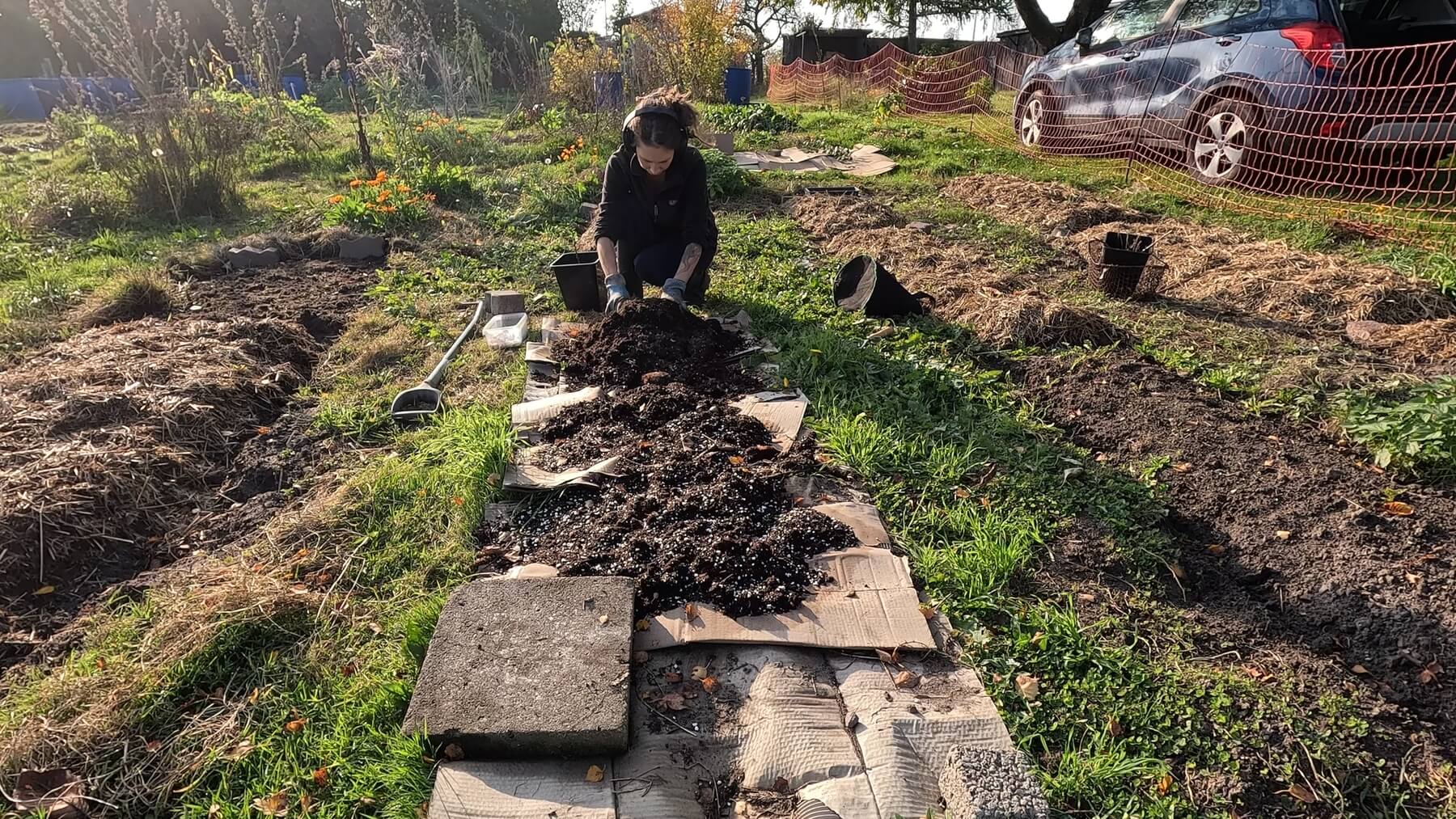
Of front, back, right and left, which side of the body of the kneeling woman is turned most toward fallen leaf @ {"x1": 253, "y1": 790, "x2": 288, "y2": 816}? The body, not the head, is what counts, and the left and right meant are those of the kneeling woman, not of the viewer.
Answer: front

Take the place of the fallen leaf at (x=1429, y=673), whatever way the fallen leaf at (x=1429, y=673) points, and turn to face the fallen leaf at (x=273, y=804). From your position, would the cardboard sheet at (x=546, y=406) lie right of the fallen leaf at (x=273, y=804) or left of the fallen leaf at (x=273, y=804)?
right

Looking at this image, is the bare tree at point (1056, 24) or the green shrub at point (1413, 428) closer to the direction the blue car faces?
the bare tree

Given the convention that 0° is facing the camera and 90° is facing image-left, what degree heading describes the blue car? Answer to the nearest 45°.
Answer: approximately 135°

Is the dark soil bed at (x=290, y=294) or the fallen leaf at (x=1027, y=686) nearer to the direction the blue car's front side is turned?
the dark soil bed

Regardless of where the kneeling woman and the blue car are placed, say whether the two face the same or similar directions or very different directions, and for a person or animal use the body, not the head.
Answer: very different directions

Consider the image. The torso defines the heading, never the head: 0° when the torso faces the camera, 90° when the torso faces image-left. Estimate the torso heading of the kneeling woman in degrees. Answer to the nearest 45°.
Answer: approximately 0°

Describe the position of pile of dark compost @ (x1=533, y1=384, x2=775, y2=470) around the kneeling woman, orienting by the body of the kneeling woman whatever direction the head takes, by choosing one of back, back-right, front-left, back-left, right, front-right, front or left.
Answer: front

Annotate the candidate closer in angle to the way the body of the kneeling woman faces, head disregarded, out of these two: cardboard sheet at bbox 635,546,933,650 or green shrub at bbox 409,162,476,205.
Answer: the cardboard sheet

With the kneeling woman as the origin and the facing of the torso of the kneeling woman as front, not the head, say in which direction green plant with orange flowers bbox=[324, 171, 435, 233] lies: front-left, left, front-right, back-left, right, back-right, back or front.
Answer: back-right

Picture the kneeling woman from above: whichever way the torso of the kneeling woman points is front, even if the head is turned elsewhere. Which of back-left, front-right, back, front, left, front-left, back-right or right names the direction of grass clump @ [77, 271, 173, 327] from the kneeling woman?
right

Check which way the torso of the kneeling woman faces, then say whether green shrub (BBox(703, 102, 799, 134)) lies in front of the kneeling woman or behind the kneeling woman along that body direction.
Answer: behind

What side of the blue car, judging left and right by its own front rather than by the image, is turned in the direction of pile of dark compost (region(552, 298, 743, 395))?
left

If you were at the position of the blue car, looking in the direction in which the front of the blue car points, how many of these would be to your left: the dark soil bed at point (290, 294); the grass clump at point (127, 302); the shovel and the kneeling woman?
4

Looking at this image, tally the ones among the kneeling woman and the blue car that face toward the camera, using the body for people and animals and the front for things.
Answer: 1

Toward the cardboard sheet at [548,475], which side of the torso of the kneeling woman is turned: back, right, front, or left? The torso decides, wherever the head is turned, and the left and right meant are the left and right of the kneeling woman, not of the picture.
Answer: front

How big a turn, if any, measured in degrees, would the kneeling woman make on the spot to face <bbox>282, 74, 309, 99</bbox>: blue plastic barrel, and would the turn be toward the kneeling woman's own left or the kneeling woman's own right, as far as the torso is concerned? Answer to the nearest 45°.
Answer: approximately 135° to the kneeling woman's own right
